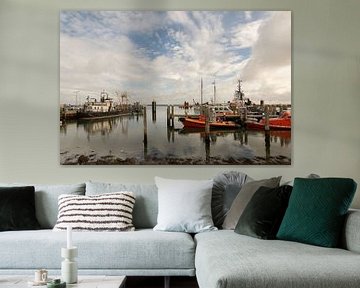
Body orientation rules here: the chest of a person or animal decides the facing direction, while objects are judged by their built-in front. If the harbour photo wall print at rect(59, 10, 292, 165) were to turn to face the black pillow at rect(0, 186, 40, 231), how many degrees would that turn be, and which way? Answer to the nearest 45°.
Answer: approximately 45° to its right

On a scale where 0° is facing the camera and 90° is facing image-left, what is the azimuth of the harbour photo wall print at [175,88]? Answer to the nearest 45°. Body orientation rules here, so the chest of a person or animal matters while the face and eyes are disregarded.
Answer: approximately 0°

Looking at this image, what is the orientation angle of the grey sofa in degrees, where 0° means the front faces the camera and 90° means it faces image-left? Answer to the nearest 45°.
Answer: approximately 0°
